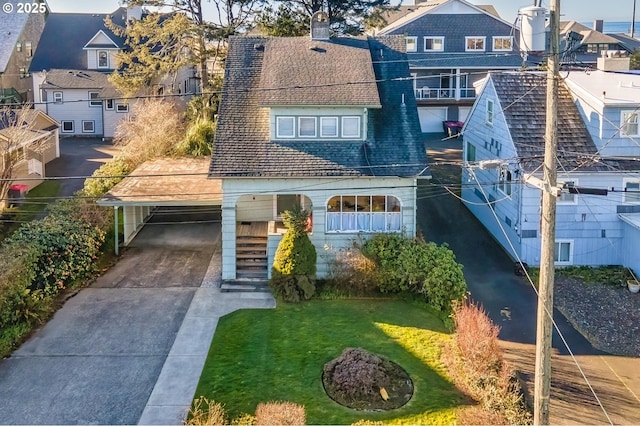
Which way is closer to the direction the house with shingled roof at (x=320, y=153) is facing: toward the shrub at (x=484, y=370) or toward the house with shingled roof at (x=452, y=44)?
the shrub

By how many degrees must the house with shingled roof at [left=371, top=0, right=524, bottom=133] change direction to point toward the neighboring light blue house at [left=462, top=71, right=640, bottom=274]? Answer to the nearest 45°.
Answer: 0° — it already faces it

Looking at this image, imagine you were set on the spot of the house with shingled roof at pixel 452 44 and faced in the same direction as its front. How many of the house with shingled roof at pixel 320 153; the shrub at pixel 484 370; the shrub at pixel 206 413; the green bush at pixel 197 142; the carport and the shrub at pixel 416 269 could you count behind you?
0

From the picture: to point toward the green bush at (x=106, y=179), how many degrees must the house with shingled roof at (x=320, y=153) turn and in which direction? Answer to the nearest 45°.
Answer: approximately 135° to its right

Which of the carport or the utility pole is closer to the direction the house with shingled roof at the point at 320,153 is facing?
the utility pole

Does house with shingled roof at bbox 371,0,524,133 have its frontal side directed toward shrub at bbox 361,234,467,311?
yes

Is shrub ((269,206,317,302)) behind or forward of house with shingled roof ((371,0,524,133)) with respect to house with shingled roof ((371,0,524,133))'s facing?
forward

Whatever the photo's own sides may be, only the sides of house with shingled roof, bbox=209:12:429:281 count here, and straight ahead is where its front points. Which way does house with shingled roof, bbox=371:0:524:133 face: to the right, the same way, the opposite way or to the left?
the same way

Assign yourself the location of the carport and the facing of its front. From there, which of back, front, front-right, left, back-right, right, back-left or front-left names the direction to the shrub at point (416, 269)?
front-left

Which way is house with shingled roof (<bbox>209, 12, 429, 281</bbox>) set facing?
toward the camera

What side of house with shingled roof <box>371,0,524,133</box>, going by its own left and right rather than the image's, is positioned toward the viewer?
front

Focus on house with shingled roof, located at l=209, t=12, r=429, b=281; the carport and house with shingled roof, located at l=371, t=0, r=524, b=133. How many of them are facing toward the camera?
3

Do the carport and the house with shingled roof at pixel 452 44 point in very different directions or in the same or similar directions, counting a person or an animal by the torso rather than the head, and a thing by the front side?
same or similar directions

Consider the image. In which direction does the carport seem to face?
toward the camera

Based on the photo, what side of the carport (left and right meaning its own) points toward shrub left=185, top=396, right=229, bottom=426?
front

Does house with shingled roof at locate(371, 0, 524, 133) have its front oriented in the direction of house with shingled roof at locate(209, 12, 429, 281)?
yes

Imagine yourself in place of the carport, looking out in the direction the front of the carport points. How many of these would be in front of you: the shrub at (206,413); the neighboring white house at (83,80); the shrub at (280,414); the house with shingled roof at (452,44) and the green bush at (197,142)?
2

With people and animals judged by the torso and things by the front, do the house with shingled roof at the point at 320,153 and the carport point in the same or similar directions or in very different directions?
same or similar directions
